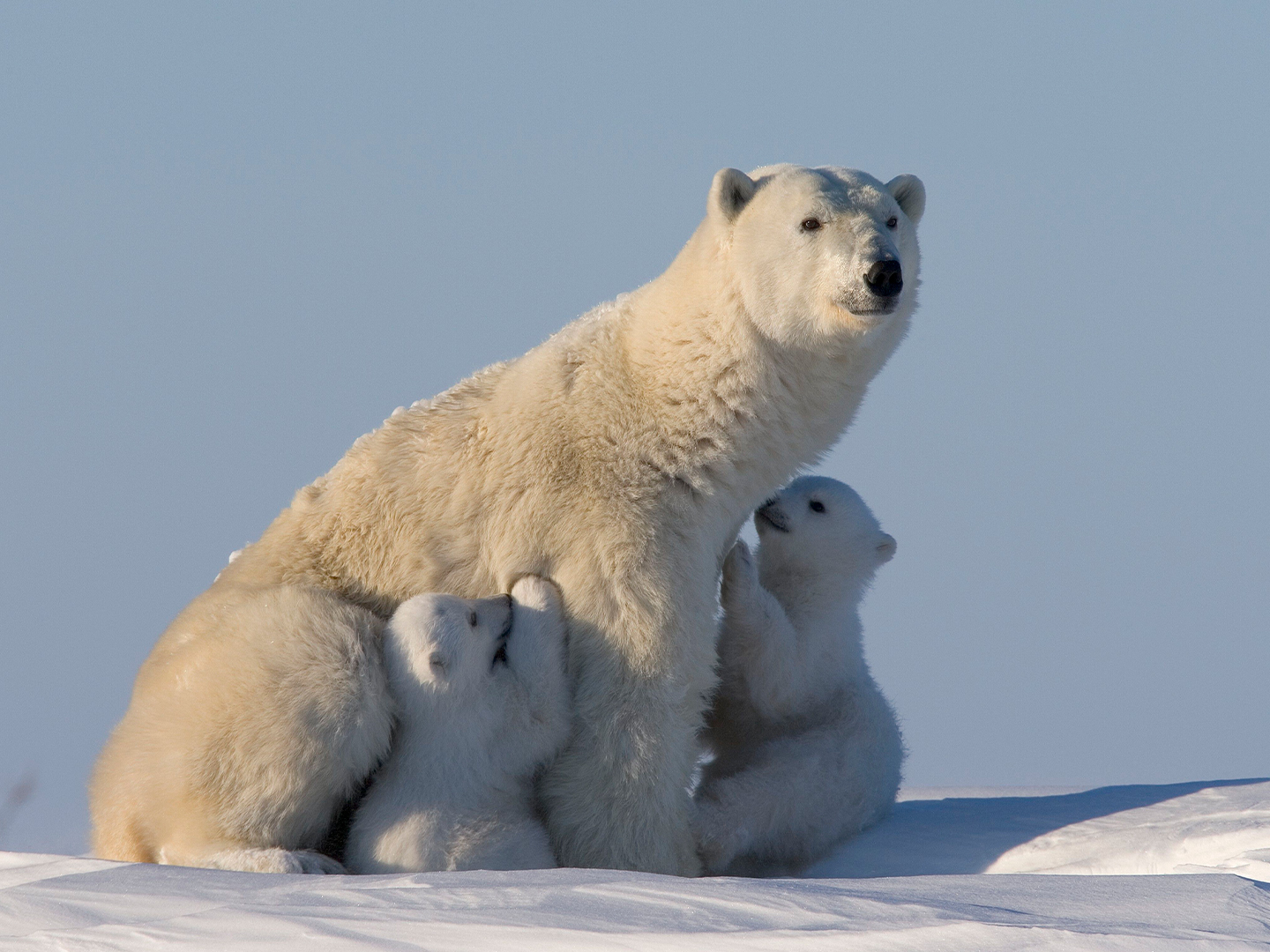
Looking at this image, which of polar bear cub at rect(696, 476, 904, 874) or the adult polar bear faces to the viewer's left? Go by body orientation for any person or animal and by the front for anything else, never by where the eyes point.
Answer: the polar bear cub

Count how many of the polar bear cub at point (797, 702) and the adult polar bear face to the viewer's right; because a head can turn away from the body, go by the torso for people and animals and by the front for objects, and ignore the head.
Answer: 1

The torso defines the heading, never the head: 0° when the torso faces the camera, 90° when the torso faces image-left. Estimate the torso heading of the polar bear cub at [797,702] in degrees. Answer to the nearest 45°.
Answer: approximately 90°

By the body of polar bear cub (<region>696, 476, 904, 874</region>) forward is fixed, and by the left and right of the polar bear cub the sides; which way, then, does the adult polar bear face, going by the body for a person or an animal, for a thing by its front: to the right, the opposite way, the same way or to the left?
the opposite way

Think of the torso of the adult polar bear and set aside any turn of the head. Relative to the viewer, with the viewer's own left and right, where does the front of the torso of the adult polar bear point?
facing to the right of the viewer

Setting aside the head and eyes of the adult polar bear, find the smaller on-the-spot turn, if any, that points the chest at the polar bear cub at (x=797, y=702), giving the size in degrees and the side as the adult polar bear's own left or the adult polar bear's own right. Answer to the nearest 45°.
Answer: approximately 45° to the adult polar bear's own left

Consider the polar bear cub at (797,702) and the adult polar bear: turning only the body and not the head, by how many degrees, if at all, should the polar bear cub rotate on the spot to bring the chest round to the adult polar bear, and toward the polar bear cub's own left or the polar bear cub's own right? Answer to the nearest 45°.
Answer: approximately 45° to the polar bear cub's own left
